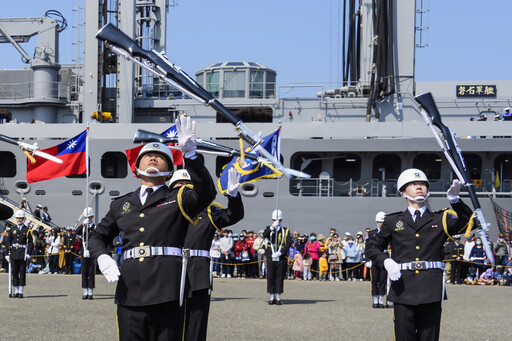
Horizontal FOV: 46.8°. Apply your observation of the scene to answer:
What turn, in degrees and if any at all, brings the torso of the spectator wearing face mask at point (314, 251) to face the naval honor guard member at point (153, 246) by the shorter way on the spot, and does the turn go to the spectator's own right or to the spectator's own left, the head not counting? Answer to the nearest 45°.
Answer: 0° — they already face them

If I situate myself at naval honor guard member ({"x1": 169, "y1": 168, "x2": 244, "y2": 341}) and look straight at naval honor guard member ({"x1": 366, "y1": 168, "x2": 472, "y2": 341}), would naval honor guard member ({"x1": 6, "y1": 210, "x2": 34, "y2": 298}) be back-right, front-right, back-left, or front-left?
back-left

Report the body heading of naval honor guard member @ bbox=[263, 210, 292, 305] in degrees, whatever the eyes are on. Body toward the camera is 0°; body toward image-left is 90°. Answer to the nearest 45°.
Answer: approximately 0°

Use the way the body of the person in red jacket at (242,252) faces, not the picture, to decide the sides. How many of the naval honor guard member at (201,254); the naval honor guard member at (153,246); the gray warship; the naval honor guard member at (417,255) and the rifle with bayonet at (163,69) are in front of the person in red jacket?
4

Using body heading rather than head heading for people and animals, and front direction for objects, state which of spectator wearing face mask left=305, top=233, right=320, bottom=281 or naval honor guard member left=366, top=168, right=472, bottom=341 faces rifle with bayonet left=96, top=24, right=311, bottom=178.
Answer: the spectator wearing face mask

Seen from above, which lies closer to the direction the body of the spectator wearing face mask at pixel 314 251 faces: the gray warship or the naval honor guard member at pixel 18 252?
the naval honor guard member

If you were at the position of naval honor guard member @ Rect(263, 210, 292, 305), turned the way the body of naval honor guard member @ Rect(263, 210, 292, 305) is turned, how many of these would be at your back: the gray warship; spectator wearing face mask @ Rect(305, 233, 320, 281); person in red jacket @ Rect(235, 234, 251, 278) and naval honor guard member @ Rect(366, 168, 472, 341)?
3

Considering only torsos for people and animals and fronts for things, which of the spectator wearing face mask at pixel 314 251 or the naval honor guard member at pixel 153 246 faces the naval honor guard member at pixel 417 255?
the spectator wearing face mask

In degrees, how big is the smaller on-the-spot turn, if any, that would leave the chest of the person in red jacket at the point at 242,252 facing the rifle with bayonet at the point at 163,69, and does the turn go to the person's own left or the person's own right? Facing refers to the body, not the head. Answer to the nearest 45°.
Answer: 0° — they already face it

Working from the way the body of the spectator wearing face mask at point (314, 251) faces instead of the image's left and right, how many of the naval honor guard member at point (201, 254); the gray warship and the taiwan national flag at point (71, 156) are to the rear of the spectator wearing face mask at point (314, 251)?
1

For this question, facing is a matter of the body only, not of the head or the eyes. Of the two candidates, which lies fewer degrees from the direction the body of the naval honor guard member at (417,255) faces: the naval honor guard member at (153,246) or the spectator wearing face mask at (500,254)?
the naval honor guard member
